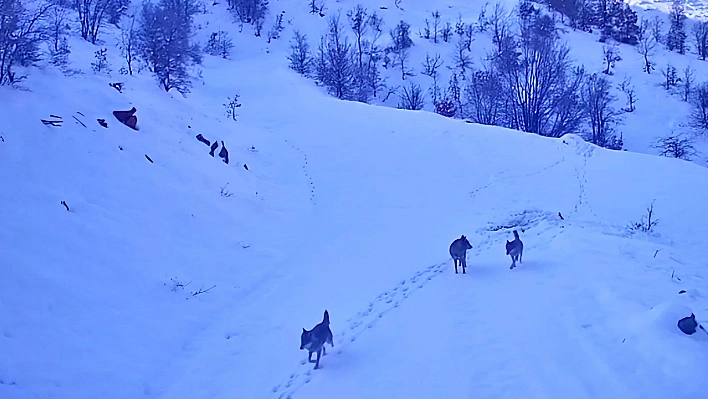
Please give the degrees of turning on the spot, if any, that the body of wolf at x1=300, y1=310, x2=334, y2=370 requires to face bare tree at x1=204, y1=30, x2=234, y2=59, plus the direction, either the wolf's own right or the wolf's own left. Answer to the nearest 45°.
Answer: approximately 135° to the wolf's own right

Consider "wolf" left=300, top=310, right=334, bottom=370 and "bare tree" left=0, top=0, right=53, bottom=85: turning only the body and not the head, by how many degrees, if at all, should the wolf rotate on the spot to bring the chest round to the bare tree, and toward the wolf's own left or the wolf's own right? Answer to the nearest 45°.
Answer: approximately 90° to the wolf's own right

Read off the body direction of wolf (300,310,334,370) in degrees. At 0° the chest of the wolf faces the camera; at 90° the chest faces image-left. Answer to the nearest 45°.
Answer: approximately 45°

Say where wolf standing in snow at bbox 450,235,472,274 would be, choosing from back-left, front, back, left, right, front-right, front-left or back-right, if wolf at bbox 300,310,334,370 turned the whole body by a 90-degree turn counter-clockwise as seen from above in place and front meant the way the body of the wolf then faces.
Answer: left

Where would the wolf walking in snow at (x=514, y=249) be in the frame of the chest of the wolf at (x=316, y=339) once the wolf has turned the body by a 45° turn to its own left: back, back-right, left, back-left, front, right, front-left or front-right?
back-left

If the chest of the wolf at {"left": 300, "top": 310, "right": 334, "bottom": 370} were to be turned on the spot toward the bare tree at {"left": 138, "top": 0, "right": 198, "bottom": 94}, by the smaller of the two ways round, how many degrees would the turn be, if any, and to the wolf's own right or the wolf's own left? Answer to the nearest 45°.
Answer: approximately 135° to the wolf's own right

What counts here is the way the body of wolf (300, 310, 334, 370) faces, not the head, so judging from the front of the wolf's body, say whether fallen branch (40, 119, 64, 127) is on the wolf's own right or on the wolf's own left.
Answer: on the wolf's own right

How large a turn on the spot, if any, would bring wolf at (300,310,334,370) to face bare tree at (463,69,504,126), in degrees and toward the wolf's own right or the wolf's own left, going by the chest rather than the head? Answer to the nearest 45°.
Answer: approximately 135° to the wolf's own right

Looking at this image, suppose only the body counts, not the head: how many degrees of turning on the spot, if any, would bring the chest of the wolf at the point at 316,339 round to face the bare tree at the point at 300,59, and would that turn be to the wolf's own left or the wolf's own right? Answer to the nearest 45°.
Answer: approximately 135° to the wolf's own right

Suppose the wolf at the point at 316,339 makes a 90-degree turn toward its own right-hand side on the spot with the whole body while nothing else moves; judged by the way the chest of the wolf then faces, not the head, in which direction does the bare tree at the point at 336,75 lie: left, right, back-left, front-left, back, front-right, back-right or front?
front-right
